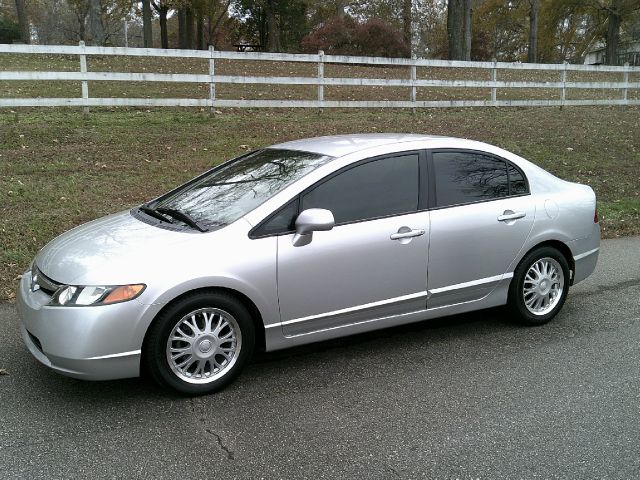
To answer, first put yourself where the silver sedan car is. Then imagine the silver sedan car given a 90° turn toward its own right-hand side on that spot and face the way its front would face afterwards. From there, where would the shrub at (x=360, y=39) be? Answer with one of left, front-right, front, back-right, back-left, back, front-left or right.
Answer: front-right

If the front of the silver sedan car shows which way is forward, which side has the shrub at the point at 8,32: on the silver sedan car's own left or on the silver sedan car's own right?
on the silver sedan car's own right

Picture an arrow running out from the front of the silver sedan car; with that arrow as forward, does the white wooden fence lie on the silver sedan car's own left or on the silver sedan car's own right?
on the silver sedan car's own right

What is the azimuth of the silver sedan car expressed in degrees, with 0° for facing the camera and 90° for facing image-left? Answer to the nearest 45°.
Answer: approximately 45°
